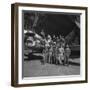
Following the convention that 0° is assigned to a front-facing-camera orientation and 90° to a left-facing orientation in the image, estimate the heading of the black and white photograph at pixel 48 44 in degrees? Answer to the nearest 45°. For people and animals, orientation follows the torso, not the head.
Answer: approximately 315°
